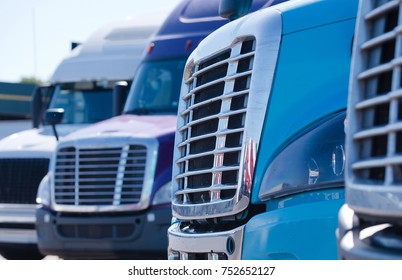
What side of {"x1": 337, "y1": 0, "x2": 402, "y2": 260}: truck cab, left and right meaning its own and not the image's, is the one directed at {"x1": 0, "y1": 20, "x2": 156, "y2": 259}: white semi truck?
right

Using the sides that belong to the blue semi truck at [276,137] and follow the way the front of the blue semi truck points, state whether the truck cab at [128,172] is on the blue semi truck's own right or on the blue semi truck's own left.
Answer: on the blue semi truck's own right

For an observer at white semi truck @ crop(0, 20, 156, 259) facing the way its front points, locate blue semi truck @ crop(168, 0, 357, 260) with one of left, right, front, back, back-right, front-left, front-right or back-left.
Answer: front-left

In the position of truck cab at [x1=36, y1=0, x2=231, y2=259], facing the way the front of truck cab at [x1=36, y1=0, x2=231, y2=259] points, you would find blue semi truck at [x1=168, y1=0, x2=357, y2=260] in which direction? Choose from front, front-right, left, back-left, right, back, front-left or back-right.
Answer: front-left

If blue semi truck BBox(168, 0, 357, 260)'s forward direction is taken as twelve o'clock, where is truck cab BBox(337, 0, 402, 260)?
The truck cab is roughly at 10 o'clock from the blue semi truck.

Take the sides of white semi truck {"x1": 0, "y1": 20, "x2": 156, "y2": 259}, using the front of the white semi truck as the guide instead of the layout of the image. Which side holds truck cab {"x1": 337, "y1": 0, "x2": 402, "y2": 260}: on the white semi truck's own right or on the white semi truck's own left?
on the white semi truck's own left

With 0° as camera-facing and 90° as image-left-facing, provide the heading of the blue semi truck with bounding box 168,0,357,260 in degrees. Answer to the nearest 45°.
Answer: approximately 45°
